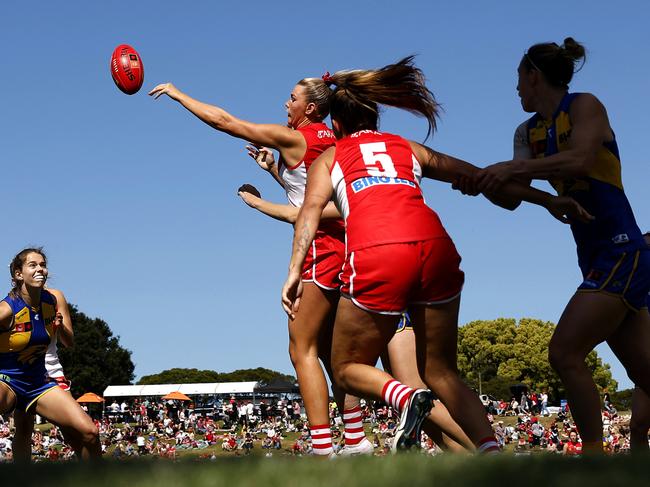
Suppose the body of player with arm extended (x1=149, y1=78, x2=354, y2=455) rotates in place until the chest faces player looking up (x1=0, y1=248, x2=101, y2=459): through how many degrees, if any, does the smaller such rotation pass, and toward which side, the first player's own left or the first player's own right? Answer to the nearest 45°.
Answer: approximately 45° to the first player's own right

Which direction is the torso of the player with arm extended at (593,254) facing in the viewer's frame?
to the viewer's left

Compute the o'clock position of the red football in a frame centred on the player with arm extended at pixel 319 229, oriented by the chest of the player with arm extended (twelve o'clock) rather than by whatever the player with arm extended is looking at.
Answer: The red football is roughly at 12 o'clock from the player with arm extended.

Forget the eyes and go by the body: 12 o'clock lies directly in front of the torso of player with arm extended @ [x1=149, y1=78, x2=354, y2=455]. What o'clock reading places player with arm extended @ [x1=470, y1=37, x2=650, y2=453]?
player with arm extended @ [x1=470, y1=37, x2=650, y2=453] is roughly at 7 o'clock from player with arm extended @ [x1=149, y1=78, x2=354, y2=455].

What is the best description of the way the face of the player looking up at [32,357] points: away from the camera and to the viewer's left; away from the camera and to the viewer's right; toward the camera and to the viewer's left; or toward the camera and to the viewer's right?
toward the camera and to the viewer's right

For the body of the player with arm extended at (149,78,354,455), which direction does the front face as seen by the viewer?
to the viewer's left

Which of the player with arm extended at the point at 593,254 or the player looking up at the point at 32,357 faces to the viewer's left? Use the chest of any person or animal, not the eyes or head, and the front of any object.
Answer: the player with arm extended

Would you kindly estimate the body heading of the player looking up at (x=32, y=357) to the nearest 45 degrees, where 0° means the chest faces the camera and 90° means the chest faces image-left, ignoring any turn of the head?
approximately 315°

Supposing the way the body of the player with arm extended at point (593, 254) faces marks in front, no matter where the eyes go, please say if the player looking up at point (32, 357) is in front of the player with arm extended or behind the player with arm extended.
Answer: in front

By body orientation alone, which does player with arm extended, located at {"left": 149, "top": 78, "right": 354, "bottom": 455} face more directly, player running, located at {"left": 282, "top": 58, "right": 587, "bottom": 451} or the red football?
the red football

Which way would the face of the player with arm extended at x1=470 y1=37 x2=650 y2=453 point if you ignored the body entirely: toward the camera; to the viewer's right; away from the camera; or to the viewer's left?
to the viewer's left

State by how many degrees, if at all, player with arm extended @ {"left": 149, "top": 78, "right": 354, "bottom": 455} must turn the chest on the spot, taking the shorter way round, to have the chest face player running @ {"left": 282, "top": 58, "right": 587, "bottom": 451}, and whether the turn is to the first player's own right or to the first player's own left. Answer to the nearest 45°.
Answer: approximately 90° to the first player's own left

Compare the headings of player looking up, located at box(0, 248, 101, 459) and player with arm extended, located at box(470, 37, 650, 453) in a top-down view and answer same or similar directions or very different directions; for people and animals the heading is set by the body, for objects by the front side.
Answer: very different directions
